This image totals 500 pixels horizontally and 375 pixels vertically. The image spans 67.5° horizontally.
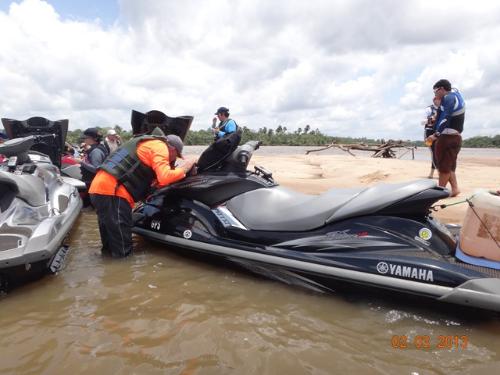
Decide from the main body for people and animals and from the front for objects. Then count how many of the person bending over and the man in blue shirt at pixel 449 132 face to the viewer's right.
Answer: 1

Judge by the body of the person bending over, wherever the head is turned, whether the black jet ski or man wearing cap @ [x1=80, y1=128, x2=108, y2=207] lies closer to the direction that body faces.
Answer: the black jet ski

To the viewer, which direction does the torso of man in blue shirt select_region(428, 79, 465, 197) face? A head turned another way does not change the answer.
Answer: to the viewer's left

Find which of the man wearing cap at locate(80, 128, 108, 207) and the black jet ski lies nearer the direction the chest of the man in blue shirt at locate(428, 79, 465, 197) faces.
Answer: the man wearing cap

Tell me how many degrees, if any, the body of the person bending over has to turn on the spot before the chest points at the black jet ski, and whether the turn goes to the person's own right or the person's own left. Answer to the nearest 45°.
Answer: approximately 45° to the person's own right

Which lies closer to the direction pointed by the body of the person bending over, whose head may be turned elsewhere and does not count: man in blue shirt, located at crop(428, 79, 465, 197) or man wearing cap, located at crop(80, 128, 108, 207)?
the man in blue shirt

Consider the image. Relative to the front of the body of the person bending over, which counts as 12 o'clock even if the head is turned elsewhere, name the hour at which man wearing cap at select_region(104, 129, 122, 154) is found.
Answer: The man wearing cap is roughly at 9 o'clock from the person bending over.

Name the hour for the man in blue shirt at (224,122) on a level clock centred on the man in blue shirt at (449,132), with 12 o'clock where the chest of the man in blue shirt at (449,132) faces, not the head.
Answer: the man in blue shirt at (224,122) is roughly at 12 o'clock from the man in blue shirt at (449,132).

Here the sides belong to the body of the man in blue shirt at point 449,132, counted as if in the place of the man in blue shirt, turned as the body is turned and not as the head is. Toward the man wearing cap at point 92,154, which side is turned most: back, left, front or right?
front

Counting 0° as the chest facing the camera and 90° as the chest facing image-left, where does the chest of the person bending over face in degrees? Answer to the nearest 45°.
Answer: approximately 270°

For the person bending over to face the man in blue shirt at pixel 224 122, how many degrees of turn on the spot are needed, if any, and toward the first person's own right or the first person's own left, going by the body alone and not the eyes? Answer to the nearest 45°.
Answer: approximately 45° to the first person's own left

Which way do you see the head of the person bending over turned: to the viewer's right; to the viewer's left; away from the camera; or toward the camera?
to the viewer's right
